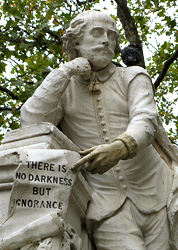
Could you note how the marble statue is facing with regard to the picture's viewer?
facing the viewer
